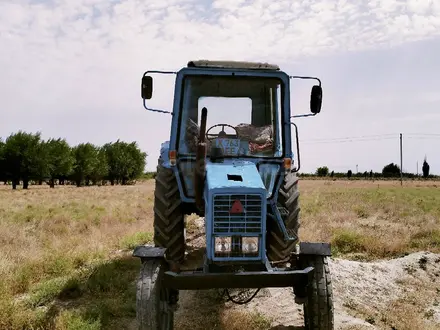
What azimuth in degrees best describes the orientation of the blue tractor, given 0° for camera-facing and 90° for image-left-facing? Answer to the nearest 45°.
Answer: approximately 0°
